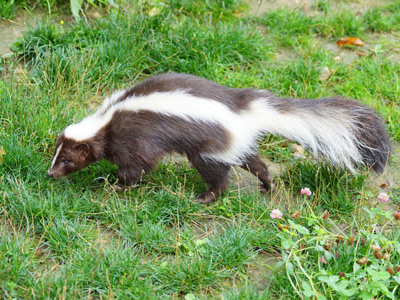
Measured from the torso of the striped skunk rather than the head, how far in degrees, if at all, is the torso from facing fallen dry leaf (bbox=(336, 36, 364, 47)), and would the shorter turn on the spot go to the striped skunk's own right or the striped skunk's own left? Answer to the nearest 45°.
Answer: approximately 135° to the striped skunk's own right

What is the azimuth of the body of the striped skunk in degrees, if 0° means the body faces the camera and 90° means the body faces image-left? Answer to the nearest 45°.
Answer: approximately 90°
